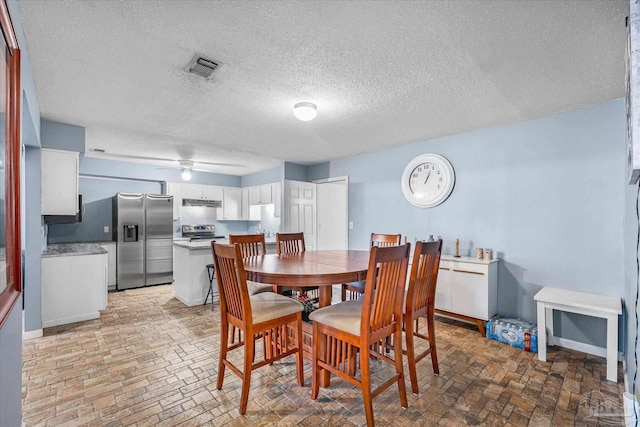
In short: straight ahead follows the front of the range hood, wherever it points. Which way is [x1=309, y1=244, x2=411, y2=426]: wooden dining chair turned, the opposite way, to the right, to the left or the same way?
the opposite way

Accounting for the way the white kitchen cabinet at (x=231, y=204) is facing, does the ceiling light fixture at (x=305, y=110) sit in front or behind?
in front

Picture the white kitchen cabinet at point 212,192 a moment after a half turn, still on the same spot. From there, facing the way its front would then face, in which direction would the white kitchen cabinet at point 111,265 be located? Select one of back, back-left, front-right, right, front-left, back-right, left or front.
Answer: back-left

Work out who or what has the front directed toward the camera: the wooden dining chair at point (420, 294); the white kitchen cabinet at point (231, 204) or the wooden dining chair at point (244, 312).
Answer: the white kitchen cabinet

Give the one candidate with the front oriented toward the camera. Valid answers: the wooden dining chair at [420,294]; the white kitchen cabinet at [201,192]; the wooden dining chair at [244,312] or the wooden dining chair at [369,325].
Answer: the white kitchen cabinet

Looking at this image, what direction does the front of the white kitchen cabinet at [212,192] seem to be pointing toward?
toward the camera

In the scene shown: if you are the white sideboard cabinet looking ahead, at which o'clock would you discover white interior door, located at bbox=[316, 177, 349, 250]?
The white interior door is roughly at 3 o'clock from the white sideboard cabinet.

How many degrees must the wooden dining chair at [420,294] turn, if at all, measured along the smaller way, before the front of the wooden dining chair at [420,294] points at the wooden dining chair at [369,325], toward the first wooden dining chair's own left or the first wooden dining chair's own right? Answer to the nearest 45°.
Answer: approximately 90° to the first wooden dining chair's own left

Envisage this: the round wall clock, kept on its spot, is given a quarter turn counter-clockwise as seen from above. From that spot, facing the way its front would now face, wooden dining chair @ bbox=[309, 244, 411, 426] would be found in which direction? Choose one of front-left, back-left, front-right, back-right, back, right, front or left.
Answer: front-right

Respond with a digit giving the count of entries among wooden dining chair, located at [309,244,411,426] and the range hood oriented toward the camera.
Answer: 1

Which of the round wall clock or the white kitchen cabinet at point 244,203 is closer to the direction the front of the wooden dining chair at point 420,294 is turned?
the white kitchen cabinet

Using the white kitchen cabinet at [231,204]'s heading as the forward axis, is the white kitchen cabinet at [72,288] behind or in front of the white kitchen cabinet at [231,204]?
in front

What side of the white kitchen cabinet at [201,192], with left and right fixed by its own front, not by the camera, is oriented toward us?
front

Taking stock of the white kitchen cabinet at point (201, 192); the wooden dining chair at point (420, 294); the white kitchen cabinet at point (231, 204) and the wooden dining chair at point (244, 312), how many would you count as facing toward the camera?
2

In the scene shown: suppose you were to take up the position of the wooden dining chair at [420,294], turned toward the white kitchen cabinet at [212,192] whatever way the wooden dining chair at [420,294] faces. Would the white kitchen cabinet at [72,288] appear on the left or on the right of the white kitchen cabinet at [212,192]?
left

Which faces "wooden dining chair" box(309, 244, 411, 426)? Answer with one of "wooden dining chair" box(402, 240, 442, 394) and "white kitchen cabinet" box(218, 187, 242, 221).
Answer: the white kitchen cabinet

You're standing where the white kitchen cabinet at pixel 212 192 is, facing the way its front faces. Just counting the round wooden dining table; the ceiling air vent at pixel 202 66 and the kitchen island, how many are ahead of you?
3
